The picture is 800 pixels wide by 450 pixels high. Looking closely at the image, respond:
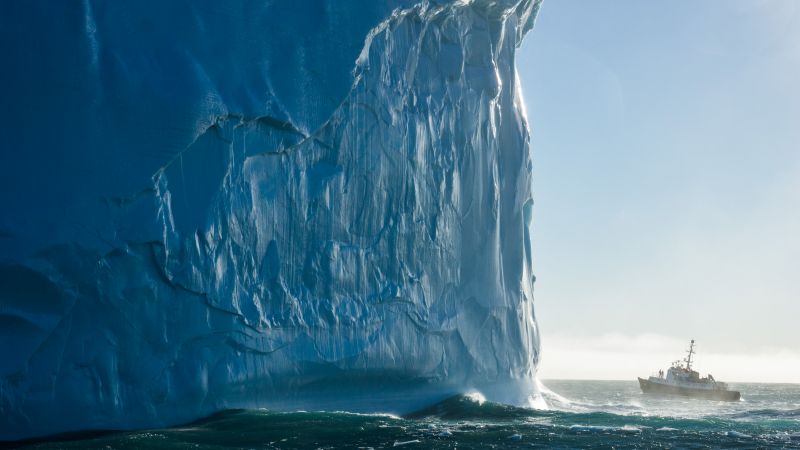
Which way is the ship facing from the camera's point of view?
to the viewer's left

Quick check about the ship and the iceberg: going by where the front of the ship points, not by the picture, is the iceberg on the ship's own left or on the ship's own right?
on the ship's own left
